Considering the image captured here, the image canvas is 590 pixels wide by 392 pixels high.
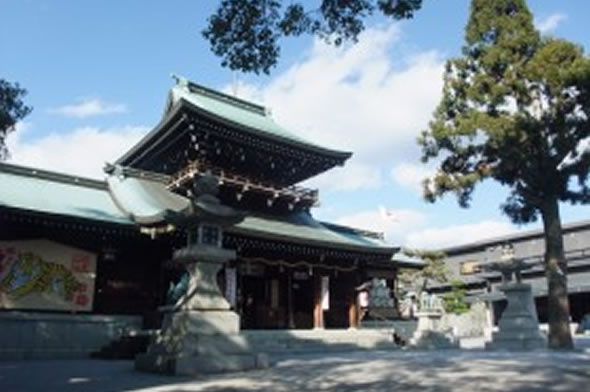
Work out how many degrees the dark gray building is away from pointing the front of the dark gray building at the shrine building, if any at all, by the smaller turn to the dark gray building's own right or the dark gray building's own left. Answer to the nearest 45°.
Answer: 0° — it already faces it

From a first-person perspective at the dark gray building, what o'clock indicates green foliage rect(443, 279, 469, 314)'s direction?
The green foliage is roughly at 1 o'clock from the dark gray building.

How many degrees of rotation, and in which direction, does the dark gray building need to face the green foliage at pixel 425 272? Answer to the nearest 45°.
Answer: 0° — it already faces it

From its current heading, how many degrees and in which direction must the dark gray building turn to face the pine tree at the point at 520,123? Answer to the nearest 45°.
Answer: approximately 45° to its left

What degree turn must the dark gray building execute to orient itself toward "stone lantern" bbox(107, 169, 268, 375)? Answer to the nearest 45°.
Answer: approximately 45° to its left

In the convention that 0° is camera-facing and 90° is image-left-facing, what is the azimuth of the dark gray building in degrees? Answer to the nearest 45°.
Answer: approximately 45°

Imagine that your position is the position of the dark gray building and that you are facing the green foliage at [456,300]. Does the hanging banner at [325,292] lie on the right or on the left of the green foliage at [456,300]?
left
